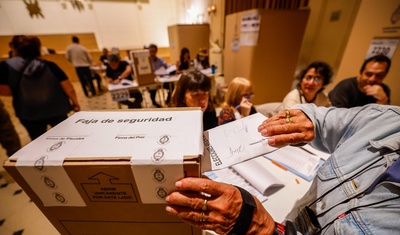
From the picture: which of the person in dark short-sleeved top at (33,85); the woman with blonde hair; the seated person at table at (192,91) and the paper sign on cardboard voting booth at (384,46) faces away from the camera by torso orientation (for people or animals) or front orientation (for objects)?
the person in dark short-sleeved top

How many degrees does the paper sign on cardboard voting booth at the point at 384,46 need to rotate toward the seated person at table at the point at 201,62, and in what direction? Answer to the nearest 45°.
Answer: approximately 90° to its right

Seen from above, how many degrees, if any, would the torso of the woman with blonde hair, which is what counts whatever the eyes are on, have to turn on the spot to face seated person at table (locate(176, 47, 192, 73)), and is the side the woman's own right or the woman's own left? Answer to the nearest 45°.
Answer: approximately 135° to the woman's own left

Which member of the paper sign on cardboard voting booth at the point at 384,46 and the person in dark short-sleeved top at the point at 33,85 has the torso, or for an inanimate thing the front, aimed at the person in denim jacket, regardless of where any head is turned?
the paper sign on cardboard voting booth

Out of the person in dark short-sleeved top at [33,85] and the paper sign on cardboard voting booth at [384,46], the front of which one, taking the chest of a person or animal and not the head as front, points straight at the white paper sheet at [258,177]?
the paper sign on cardboard voting booth

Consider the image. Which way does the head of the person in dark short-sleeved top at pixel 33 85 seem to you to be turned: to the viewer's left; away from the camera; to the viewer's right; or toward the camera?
away from the camera

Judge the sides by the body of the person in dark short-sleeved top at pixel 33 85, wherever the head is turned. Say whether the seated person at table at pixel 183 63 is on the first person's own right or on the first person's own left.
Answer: on the first person's own right

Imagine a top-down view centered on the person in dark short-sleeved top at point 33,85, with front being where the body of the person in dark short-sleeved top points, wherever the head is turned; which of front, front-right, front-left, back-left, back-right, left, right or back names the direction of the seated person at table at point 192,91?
back-right

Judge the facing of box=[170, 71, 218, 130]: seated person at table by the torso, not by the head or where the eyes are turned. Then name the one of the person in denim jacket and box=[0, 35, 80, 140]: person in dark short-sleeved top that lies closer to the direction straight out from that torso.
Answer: the person in denim jacket

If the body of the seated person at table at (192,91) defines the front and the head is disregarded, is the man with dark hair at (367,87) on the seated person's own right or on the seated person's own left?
on the seated person's own left

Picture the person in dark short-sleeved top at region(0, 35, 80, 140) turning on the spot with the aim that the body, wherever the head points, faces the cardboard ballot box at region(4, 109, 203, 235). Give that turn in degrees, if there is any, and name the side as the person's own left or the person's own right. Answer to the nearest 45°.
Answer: approximately 180°

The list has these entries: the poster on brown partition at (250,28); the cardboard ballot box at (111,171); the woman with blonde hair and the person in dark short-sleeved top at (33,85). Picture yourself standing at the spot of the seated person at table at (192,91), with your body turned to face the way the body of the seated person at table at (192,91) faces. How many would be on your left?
2

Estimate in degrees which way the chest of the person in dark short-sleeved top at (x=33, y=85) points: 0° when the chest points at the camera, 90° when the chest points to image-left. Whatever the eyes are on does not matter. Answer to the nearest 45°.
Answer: approximately 180°

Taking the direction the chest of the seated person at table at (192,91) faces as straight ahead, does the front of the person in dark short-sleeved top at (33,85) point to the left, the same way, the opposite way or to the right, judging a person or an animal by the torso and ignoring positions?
the opposite way
